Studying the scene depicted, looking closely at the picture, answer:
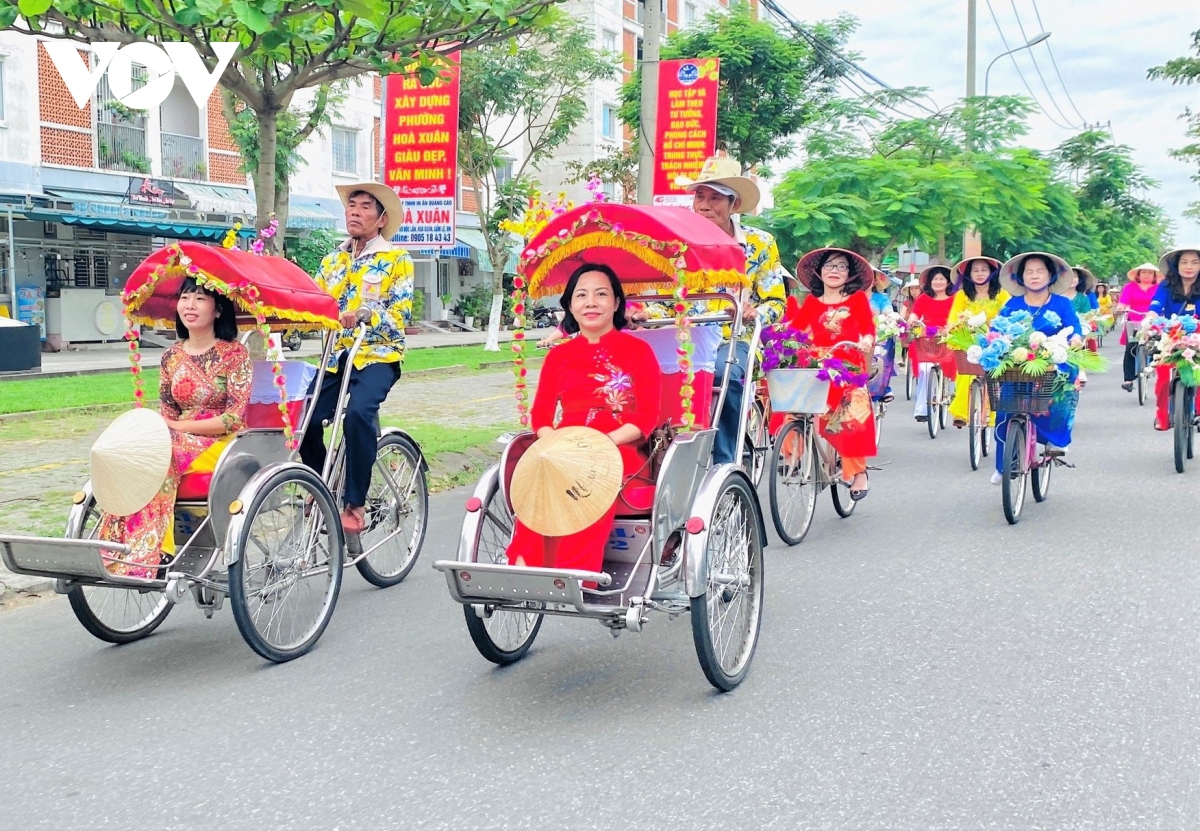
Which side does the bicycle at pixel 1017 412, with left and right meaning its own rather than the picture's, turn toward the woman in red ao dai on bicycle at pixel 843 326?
right

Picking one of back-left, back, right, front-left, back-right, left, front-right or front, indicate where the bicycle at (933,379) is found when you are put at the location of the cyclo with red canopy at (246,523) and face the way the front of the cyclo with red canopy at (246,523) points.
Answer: back

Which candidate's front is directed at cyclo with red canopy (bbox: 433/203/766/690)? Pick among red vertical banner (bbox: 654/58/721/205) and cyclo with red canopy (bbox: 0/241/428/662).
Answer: the red vertical banner

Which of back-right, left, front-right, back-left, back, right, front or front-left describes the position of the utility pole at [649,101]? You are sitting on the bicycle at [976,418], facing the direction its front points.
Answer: back-right

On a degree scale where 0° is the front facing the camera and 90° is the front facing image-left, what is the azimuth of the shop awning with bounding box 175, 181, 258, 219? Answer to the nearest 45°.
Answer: approximately 315°

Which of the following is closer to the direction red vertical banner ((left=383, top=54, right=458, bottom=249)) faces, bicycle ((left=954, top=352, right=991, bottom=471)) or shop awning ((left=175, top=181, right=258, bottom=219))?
the bicycle

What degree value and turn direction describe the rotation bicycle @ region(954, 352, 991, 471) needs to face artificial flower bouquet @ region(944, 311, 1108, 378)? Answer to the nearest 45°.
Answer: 0° — it already faces it

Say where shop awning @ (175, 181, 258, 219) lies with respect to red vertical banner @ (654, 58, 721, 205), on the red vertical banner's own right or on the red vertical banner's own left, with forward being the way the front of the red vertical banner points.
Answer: on the red vertical banner's own right

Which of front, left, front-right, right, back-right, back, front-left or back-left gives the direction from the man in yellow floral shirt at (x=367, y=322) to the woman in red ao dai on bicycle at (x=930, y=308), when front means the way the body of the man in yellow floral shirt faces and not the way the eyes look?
back
